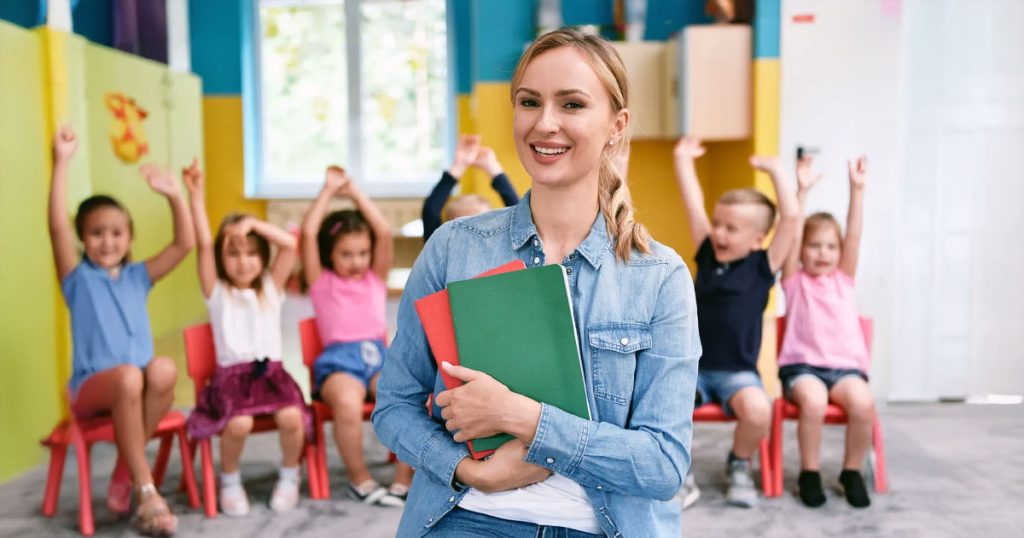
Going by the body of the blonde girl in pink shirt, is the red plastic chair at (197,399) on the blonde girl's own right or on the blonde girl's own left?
on the blonde girl's own right

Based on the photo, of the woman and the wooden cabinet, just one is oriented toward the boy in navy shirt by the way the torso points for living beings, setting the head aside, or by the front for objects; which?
the wooden cabinet

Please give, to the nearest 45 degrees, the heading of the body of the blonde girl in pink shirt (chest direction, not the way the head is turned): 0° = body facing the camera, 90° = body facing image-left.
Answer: approximately 0°

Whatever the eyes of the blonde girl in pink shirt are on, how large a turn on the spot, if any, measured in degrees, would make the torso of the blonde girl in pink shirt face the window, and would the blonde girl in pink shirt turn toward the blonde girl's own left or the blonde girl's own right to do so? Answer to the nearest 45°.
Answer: approximately 135° to the blonde girl's own right

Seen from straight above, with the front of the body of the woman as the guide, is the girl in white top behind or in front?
behind

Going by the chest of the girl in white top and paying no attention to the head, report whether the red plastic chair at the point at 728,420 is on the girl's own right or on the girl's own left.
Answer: on the girl's own left

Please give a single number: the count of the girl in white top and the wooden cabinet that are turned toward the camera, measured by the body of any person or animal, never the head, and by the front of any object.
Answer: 2

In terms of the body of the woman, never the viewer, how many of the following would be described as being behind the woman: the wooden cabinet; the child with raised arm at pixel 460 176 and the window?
3
